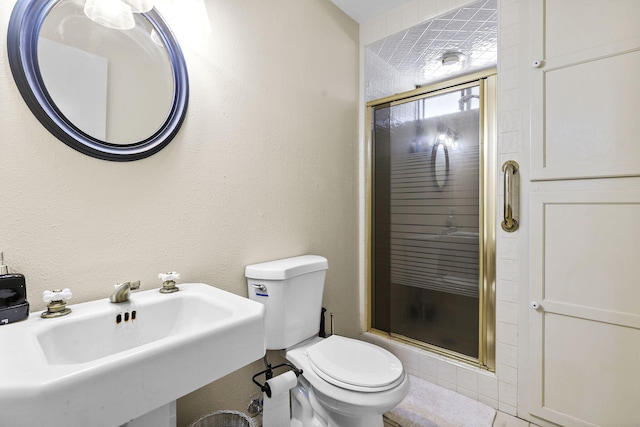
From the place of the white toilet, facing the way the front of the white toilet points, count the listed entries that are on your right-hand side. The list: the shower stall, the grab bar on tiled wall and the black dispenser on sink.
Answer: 1

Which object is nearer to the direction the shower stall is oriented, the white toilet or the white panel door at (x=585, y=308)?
the white toilet

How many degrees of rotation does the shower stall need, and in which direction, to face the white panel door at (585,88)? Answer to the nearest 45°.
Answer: approximately 90° to its left

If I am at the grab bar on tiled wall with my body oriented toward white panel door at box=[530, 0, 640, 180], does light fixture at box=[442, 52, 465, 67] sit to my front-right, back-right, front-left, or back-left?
back-left

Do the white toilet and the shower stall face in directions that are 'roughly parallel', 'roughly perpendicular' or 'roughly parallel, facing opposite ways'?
roughly perpendicular

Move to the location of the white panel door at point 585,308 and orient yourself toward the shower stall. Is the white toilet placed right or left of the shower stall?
left

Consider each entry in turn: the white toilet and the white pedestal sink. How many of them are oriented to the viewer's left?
0

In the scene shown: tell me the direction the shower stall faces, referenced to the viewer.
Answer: facing the viewer and to the left of the viewer

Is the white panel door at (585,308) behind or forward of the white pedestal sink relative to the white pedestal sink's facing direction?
forward

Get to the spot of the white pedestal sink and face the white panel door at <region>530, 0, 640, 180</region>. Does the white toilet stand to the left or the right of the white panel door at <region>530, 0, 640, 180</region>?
left

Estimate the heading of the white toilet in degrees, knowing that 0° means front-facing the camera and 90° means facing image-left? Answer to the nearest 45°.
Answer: approximately 315°

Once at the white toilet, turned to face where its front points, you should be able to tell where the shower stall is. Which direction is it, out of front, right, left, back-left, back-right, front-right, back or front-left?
left

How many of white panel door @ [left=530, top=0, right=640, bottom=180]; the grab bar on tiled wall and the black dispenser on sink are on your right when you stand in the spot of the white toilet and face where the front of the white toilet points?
1
